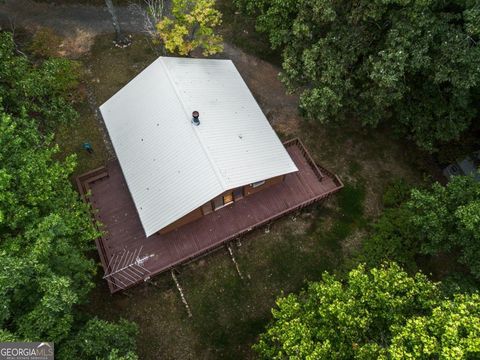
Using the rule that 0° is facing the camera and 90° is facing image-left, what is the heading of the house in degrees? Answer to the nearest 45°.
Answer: approximately 315°

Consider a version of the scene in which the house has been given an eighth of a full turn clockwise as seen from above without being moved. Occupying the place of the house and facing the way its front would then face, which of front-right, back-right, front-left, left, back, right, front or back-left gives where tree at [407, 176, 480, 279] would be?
left
